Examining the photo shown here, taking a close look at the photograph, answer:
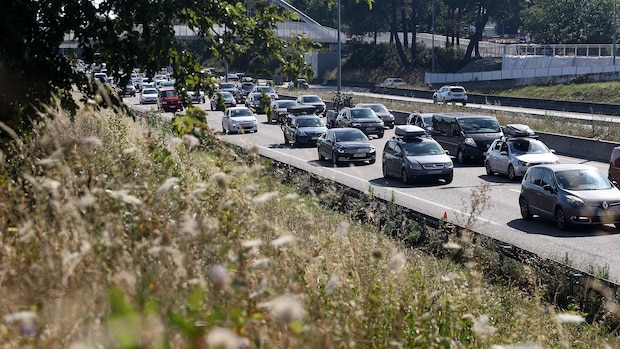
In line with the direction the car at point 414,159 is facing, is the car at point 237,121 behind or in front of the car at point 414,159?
behind

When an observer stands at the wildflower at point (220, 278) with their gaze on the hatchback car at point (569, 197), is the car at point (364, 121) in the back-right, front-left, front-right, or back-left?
front-left

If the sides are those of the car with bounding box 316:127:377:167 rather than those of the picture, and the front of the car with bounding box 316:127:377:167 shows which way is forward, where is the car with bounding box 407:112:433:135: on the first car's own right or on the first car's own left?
on the first car's own left

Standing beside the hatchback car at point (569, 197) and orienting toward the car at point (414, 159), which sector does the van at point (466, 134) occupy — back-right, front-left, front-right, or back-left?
front-right

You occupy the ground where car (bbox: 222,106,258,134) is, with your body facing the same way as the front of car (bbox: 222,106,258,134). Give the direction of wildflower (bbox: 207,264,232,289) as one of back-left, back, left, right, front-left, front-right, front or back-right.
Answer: front-right

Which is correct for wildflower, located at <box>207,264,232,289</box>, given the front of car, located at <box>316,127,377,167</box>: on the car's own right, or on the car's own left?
on the car's own right

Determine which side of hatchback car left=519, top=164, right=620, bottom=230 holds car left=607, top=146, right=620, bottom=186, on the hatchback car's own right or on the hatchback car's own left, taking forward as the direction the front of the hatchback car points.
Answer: on the hatchback car's own left

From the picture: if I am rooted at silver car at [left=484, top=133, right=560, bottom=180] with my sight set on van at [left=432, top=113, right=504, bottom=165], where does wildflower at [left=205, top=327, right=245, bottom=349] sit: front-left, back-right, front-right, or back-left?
back-left

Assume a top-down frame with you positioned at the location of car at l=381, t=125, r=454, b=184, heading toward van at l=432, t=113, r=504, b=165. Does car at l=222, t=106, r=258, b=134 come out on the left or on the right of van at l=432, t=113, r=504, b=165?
left

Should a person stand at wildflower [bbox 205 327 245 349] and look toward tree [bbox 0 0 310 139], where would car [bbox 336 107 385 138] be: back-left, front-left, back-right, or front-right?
front-right

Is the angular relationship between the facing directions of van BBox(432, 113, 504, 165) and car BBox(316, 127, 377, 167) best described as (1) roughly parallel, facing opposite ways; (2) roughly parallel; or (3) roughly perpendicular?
roughly parallel

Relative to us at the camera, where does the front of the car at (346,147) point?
facing the viewer and to the right of the viewer

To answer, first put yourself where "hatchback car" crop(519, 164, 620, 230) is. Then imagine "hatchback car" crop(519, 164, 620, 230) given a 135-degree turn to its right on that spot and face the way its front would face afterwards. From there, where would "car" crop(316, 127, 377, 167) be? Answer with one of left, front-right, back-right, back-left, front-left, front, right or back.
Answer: front-right

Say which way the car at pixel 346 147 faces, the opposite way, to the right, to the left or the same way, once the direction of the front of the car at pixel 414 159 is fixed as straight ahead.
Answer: the same way

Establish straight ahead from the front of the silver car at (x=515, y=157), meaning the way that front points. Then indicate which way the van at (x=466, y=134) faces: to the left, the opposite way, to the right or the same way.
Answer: the same way

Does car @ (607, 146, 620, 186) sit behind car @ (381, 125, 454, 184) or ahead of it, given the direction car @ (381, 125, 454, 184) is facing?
ahead

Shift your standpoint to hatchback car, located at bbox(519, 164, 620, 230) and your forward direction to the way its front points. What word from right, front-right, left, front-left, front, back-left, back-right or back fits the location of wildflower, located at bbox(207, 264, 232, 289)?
front-right

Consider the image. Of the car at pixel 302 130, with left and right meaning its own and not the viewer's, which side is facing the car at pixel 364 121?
left

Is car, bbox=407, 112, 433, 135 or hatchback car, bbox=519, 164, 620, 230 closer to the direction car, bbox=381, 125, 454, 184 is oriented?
the hatchback car

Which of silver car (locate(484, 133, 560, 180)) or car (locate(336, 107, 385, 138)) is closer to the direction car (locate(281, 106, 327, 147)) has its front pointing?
the silver car

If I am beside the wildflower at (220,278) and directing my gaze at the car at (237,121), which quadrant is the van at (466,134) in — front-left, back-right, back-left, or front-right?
front-right
